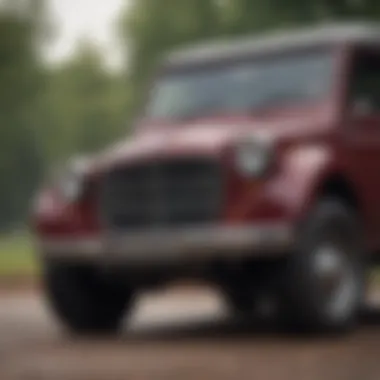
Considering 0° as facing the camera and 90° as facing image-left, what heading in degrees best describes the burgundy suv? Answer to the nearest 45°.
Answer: approximately 45°
